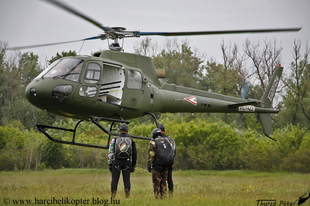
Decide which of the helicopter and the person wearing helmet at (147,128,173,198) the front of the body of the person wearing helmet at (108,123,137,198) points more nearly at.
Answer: the helicopter

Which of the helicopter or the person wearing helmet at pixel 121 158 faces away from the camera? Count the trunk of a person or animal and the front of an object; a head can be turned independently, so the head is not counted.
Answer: the person wearing helmet

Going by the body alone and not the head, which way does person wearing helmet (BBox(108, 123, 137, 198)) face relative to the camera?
away from the camera

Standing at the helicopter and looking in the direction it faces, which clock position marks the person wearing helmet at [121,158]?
The person wearing helmet is roughly at 10 o'clock from the helicopter.

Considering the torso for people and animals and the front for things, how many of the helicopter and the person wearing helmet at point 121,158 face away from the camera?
1

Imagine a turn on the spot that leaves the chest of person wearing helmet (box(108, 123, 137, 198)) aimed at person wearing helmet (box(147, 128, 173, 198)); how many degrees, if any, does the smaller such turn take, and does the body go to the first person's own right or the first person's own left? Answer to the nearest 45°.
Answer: approximately 90° to the first person's own right

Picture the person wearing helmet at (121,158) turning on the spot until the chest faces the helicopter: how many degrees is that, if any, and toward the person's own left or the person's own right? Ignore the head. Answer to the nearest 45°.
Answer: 0° — they already face it

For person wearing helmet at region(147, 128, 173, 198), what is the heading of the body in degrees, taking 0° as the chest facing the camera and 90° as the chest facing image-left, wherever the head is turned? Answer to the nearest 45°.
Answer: approximately 135°

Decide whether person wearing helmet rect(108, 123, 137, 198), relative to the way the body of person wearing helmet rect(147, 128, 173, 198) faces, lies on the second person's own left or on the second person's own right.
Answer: on the second person's own left

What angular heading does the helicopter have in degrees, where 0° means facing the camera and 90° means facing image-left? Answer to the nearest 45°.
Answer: approximately 45°

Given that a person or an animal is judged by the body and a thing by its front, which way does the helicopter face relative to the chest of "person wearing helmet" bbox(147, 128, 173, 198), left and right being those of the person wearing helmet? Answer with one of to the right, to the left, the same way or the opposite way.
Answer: to the left
